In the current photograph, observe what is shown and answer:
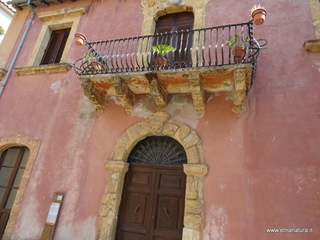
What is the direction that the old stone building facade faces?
toward the camera
